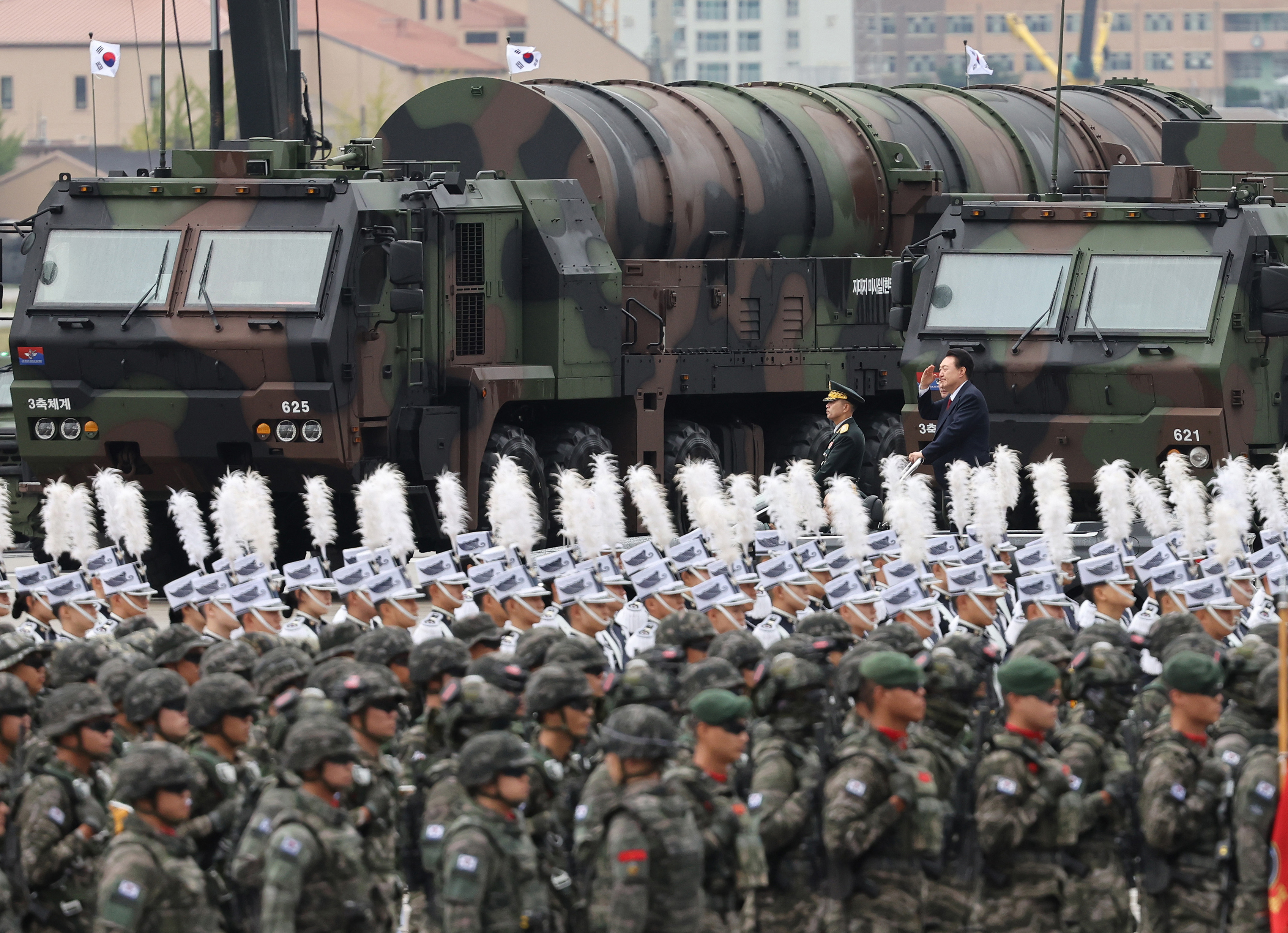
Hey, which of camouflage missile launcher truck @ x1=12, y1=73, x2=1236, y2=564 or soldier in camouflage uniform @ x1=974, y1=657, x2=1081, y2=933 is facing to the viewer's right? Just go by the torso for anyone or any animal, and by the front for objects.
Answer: the soldier in camouflage uniform

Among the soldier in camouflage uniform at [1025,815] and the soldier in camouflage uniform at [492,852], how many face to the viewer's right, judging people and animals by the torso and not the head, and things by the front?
2

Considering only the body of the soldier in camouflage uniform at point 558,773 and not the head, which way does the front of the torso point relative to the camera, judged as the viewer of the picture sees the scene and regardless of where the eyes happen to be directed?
to the viewer's right

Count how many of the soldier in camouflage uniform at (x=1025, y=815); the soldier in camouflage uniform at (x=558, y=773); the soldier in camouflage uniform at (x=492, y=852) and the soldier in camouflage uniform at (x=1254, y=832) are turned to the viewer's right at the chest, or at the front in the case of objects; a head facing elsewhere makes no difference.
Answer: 4

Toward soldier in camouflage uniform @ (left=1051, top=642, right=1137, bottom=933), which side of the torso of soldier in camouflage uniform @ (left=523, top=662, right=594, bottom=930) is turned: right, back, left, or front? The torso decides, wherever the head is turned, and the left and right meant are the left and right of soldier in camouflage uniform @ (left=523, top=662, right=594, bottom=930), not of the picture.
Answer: front

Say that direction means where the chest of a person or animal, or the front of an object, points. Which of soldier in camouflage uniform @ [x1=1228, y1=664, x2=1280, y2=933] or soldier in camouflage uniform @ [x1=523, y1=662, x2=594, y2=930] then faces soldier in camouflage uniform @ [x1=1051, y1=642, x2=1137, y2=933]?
soldier in camouflage uniform @ [x1=523, y1=662, x2=594, y2=930]

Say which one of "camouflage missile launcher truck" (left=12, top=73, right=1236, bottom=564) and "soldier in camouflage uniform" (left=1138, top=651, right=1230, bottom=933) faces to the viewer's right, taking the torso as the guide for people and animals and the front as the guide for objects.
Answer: the soldier in camouflage uniform

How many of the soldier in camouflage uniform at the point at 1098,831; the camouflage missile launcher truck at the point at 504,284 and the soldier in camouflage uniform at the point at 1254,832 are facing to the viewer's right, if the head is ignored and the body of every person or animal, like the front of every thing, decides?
2

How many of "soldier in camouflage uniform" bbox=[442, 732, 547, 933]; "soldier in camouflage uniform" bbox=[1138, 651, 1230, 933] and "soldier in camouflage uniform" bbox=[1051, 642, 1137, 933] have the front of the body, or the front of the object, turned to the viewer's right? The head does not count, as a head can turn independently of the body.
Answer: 3

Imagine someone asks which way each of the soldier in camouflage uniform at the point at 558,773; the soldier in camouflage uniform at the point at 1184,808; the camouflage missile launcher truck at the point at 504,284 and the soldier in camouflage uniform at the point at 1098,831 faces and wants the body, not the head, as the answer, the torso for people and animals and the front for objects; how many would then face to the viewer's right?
3

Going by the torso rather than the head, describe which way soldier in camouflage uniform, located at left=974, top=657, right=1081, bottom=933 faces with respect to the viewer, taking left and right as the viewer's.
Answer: facing to the right of the viewer

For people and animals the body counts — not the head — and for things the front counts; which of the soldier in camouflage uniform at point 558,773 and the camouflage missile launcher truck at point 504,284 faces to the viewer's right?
the soldier in camouflage uniform

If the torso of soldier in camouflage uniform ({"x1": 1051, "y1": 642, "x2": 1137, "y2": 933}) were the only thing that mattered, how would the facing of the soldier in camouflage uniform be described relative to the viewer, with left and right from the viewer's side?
facing to the right of the viewer

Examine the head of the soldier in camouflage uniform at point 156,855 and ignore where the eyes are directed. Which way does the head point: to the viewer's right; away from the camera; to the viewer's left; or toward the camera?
to the viewer's right

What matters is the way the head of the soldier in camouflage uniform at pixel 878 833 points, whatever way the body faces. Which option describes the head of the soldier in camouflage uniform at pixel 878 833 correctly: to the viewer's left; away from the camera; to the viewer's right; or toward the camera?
to the viewer's right

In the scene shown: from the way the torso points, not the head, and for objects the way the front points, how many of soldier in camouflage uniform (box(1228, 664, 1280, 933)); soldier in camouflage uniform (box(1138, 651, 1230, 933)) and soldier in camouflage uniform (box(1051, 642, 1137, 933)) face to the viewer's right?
3

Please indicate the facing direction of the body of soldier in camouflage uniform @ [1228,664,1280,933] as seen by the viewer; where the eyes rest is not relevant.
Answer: to the viewer's right

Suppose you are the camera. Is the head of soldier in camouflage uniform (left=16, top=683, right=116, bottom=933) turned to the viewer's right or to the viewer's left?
to the viewer's right
